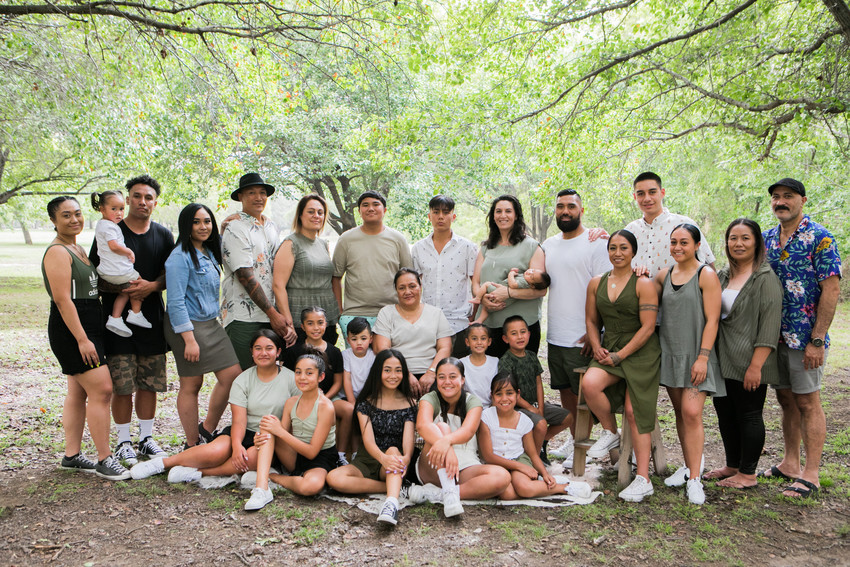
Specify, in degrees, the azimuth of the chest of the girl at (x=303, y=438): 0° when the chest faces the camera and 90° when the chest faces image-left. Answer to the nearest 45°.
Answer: approximately 45°

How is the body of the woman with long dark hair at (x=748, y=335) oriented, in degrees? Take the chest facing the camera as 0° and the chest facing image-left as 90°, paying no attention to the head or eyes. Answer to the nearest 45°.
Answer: approximately 45°

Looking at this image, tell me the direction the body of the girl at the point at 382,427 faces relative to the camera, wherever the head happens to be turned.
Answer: toward the camera

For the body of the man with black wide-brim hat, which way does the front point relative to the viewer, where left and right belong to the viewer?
facing the viewer and to the right of the viewer

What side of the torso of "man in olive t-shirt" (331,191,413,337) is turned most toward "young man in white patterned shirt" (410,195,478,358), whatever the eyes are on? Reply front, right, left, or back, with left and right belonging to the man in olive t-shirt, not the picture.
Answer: left

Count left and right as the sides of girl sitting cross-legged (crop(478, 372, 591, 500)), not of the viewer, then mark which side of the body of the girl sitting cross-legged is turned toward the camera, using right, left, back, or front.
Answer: front

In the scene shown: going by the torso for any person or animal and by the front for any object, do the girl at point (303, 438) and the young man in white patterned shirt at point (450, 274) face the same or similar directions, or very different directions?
same or similar directions

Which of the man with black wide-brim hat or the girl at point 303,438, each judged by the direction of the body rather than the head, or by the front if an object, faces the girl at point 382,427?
the man with black wide-brim hat

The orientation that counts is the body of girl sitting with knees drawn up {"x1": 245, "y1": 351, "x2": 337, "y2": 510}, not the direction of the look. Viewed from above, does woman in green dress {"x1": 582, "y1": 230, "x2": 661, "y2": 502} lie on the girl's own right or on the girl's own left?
on the girl's own left

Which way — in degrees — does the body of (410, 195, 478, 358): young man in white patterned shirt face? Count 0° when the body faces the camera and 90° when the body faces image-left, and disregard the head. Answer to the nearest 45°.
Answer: approximately 0°

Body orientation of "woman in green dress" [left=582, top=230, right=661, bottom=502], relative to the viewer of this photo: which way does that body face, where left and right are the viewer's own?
facing the viewer and to the left of the viewer
